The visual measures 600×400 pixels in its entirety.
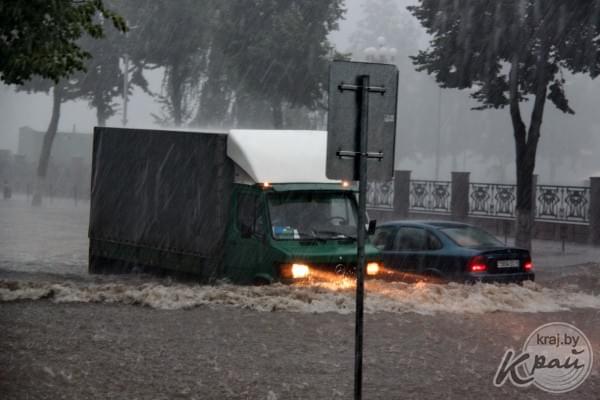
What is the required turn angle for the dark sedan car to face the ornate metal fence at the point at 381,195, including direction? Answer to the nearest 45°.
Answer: approximately 45° to its right

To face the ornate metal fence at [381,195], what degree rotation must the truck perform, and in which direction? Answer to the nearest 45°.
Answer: approximately 135° to its left

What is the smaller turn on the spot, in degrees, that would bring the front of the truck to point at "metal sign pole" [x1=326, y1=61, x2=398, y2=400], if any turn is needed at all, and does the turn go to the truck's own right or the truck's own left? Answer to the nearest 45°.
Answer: approximately 45° to the truck's own right

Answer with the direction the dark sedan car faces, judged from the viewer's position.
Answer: facing away from the viewer and to the left of the viewer

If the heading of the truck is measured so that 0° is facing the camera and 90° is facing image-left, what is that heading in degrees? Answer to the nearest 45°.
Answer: approximately 315°

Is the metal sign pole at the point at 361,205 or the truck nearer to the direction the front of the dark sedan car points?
the truck

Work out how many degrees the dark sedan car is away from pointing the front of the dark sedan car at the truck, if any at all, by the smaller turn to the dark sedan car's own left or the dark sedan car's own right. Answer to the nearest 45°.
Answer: approximately 90° to the dark sedan car's own left

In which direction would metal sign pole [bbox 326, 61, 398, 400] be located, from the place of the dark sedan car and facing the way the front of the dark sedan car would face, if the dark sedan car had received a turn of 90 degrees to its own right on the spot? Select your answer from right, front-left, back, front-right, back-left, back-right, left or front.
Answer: back-right

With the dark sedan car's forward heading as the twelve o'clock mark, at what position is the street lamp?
The street lamp is roughly at 1 o'clock from the dark sedan car.

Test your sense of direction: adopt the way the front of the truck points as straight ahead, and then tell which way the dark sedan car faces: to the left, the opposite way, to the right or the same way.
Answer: the opposite way
